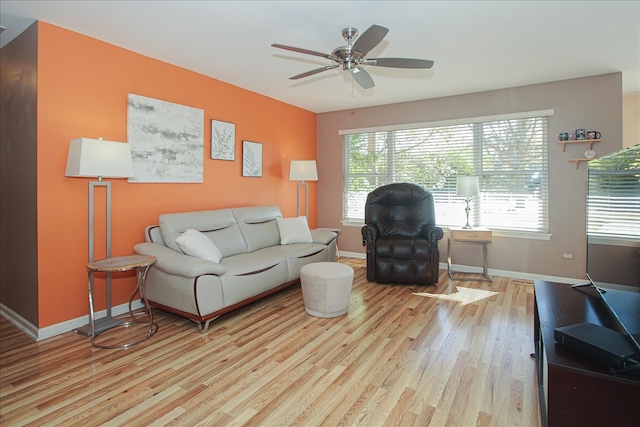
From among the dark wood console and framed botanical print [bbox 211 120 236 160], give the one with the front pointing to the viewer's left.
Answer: the dark wood console

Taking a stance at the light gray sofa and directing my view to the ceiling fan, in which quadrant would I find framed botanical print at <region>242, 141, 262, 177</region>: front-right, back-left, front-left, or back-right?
back-left

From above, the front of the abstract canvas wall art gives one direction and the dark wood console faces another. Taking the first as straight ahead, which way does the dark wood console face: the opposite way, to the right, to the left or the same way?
the opposite way

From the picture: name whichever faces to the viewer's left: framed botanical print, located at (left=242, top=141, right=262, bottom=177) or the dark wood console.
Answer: the dark wood console

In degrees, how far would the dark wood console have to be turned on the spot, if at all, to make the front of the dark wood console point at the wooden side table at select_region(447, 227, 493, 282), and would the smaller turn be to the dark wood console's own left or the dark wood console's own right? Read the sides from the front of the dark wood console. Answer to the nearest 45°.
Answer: approximately 90° to the dark wood console's own right

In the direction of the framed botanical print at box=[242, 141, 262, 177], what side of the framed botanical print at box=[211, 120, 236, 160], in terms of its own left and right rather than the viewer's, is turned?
left

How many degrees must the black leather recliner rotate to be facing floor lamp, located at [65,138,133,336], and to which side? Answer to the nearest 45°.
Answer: approximately 45° to its right

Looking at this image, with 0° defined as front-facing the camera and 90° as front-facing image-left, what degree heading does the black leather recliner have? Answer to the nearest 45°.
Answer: approximately 0°

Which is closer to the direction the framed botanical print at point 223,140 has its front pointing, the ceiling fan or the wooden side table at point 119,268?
the ceiling fan

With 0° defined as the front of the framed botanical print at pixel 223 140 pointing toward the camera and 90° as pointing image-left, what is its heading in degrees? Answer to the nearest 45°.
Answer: approximately 315°

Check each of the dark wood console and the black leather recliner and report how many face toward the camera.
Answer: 1
